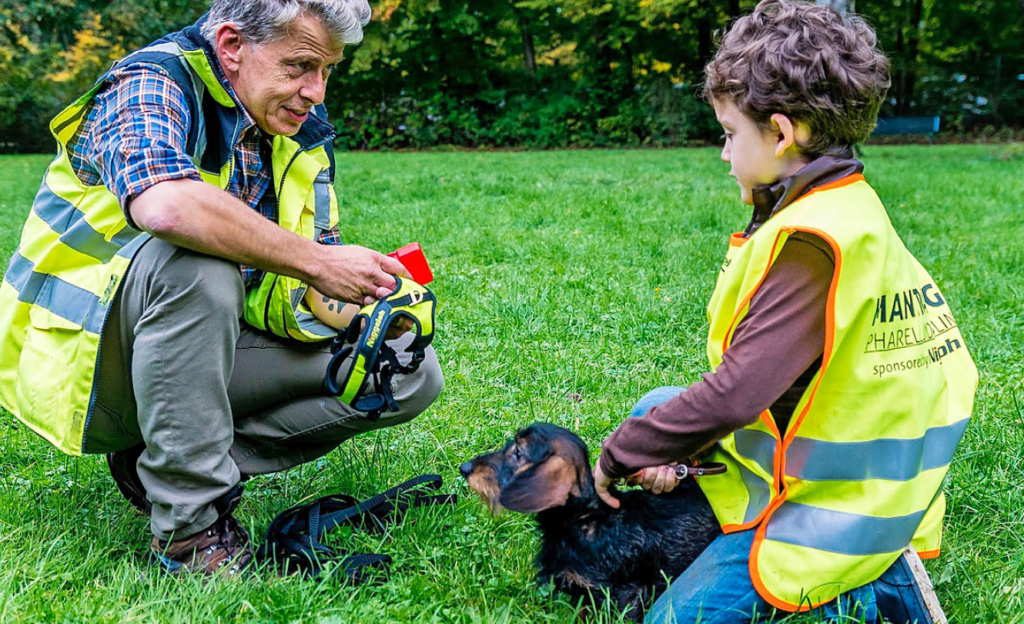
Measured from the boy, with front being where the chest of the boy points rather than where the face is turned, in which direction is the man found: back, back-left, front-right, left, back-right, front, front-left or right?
front

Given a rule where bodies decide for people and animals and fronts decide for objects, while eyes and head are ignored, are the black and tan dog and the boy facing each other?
no

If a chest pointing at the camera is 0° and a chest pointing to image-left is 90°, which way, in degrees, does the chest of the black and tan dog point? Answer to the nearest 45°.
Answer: approximately 90°

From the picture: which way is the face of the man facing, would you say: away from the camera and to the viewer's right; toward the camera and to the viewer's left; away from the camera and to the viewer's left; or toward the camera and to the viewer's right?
toward the camera and to the viewer's right

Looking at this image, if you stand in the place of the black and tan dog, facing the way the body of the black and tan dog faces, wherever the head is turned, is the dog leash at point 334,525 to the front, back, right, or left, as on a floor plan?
front

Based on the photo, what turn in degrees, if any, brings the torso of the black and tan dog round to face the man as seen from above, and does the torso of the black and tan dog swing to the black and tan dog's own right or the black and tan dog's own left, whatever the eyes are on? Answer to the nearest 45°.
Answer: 0° — it already faces them

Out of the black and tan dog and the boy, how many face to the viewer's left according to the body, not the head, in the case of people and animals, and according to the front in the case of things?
2

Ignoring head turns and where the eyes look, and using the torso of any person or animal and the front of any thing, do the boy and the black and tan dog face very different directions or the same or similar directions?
same or similar directions

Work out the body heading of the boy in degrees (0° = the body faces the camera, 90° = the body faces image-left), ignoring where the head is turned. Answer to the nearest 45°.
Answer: approximately 90°
